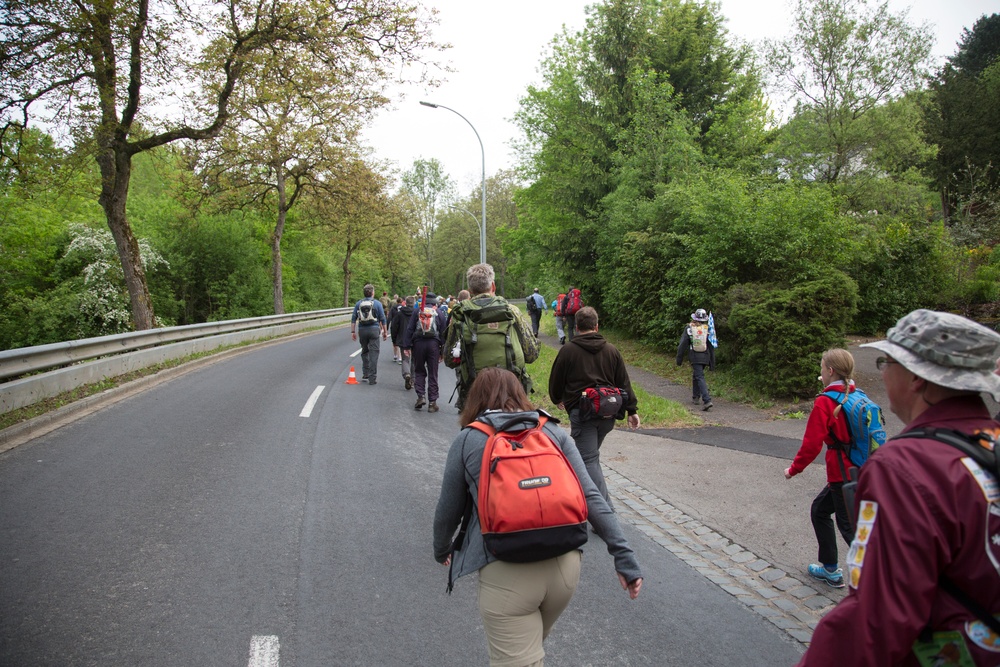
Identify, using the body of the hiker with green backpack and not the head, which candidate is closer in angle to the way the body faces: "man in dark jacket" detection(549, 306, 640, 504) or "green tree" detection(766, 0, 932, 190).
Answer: the green tree

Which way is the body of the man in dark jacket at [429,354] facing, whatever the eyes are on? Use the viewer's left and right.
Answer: facing away from the viewer

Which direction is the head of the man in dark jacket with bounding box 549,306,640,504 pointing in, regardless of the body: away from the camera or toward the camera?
away from the camera

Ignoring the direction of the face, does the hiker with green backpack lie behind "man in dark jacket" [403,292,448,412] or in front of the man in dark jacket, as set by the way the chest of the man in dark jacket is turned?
behind

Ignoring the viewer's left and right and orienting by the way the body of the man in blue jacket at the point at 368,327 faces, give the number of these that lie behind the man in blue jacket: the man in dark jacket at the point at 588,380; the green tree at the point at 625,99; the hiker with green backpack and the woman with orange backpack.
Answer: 3

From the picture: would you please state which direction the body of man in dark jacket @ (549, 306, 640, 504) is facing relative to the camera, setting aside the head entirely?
away from the camera

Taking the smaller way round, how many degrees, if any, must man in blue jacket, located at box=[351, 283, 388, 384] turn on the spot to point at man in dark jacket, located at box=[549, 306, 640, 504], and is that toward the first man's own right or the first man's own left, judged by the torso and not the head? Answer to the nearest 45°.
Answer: approximately 180°

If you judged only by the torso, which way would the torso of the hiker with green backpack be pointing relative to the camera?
away from the camera

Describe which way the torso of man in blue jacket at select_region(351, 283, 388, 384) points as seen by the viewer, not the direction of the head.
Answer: away from the camera

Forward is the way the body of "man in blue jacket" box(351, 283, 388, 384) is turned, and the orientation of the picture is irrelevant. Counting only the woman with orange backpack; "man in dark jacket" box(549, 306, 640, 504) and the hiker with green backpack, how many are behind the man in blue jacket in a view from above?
3

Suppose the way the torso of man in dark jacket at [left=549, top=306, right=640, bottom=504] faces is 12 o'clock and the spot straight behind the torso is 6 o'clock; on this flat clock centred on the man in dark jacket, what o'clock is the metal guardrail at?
The metal guardrail is roughly at 10 o'clock from the man in dark jacket.

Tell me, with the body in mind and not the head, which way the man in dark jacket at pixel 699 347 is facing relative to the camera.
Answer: away from the camera

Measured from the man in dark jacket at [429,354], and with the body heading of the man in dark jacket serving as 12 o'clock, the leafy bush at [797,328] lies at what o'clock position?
The leafy bush is roughly at 3 o'clock from the man in dark jacket.

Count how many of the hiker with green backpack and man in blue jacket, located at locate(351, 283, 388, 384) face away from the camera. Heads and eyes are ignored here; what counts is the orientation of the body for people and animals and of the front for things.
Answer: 2

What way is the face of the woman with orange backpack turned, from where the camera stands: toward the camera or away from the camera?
away from the camera
